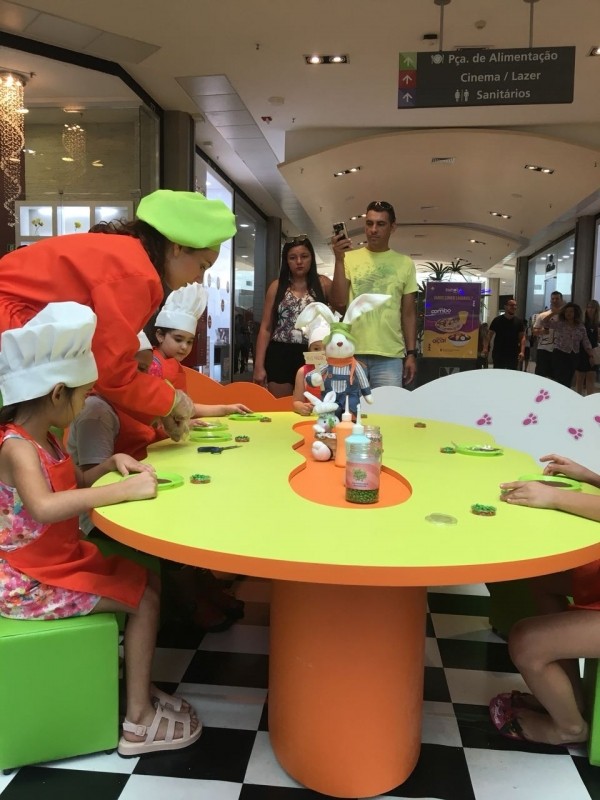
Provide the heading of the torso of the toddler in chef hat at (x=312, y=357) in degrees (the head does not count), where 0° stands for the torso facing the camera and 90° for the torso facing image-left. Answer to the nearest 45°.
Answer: approximately 0°

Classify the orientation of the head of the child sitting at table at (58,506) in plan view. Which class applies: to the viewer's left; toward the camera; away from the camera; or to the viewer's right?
to the viewer's right

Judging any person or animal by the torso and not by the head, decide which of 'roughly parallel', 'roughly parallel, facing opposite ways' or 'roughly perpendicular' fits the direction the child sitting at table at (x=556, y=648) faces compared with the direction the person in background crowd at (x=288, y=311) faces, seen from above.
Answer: roughly perpendicular

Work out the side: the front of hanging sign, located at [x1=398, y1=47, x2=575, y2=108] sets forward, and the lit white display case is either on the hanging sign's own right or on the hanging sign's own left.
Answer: on the hanging sign's own right

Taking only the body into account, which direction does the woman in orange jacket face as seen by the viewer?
to the viewer's right

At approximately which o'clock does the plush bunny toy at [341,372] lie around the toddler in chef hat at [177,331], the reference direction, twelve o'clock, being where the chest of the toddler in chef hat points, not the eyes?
The plush bunny toy is roughly at 12 o'clock from the toddler in chef hat.

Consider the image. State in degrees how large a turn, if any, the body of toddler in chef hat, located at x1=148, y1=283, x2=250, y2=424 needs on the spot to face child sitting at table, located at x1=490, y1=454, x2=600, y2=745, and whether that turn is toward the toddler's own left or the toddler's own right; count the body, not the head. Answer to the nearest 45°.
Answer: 0° — they already face them

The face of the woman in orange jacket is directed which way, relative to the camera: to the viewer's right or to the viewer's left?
to the viewer's right
